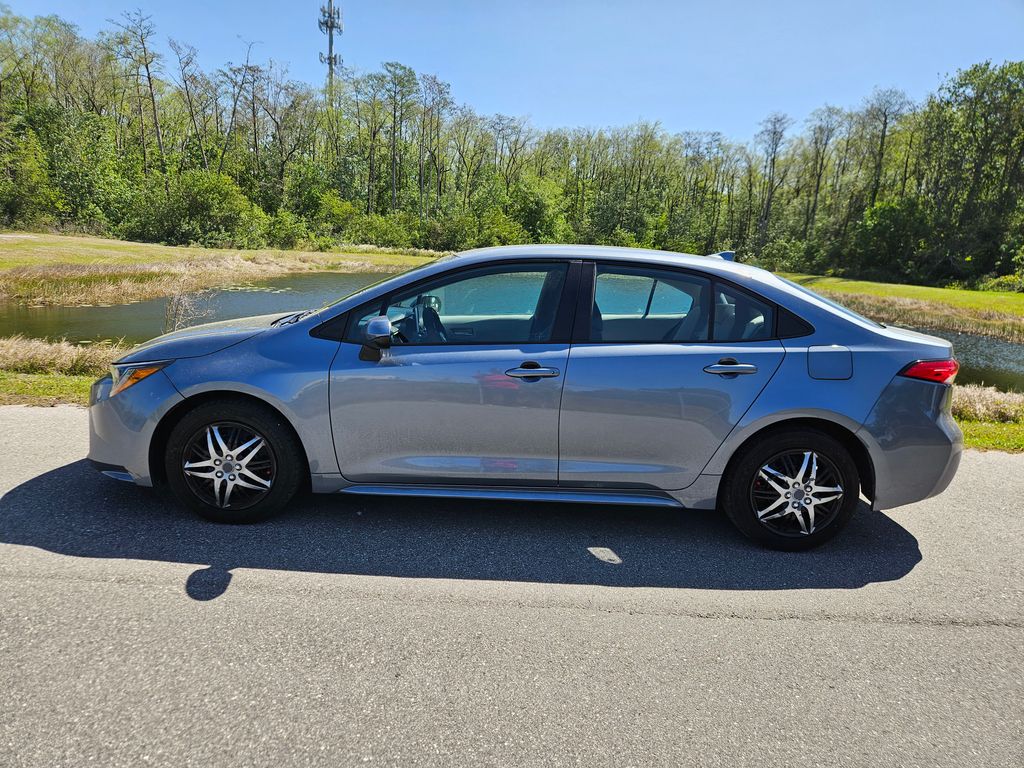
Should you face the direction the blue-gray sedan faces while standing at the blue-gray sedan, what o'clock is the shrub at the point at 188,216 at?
The shrub is roughly at 2 o'clock from the blue-gray sedan.

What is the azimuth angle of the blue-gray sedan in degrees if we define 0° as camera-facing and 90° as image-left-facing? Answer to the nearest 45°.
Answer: approximately 90°

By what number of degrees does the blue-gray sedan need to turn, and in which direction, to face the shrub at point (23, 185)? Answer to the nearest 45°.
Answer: approximately 45° to its right
